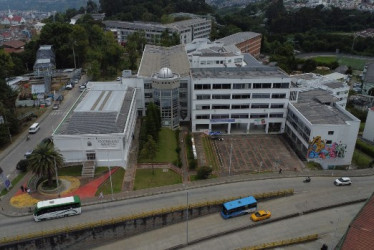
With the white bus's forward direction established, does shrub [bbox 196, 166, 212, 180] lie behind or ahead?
behind

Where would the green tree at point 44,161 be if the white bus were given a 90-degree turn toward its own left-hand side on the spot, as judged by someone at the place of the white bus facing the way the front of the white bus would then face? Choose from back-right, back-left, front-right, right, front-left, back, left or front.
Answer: back

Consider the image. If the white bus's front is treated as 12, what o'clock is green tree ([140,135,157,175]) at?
The green tree is roughly at 5 o'clock from the white bus.

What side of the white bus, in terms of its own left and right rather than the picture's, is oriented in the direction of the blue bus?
back

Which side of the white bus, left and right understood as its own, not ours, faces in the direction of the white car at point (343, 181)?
back

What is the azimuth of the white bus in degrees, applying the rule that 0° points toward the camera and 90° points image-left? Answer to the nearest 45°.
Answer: approximately 90°
